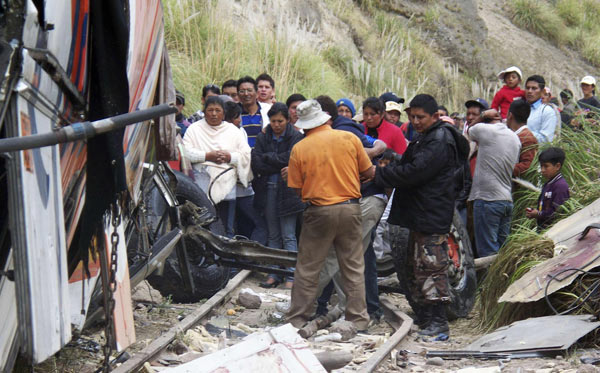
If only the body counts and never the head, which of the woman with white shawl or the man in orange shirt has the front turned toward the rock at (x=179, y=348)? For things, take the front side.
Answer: the woman with white shawl

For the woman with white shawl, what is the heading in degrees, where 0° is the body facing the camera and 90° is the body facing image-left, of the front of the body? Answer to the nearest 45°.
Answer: approximately 0°

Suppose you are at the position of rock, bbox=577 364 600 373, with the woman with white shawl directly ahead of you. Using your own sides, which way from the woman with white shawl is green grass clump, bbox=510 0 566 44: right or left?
right

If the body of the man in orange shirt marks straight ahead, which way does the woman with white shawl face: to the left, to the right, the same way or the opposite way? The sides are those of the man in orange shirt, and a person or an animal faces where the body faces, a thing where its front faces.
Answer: the opposite way

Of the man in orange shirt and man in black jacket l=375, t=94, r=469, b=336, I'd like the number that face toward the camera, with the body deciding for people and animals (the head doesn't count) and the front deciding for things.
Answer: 0

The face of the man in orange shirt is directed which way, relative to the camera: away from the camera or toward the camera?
away from the camera

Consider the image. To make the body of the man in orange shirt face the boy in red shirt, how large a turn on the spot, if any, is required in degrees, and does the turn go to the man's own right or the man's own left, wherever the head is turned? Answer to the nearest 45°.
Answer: approximately 45° to the man's own right

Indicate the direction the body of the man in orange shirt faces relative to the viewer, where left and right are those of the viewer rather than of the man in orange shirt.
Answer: facing away from the viewer

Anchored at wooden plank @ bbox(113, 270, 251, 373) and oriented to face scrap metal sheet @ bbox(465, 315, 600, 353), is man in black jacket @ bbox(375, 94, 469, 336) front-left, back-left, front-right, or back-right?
front-left

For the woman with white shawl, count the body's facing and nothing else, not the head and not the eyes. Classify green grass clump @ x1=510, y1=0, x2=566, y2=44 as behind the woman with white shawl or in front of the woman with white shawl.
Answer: behind

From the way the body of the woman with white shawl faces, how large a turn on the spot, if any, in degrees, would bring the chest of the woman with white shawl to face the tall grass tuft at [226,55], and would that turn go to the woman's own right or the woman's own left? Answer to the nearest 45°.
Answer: approximately 180°

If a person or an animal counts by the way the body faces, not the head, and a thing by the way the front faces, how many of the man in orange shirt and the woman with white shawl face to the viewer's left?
0

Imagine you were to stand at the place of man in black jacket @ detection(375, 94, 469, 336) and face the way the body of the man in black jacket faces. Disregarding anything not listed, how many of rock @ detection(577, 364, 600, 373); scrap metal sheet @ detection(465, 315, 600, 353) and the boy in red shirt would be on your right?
1
